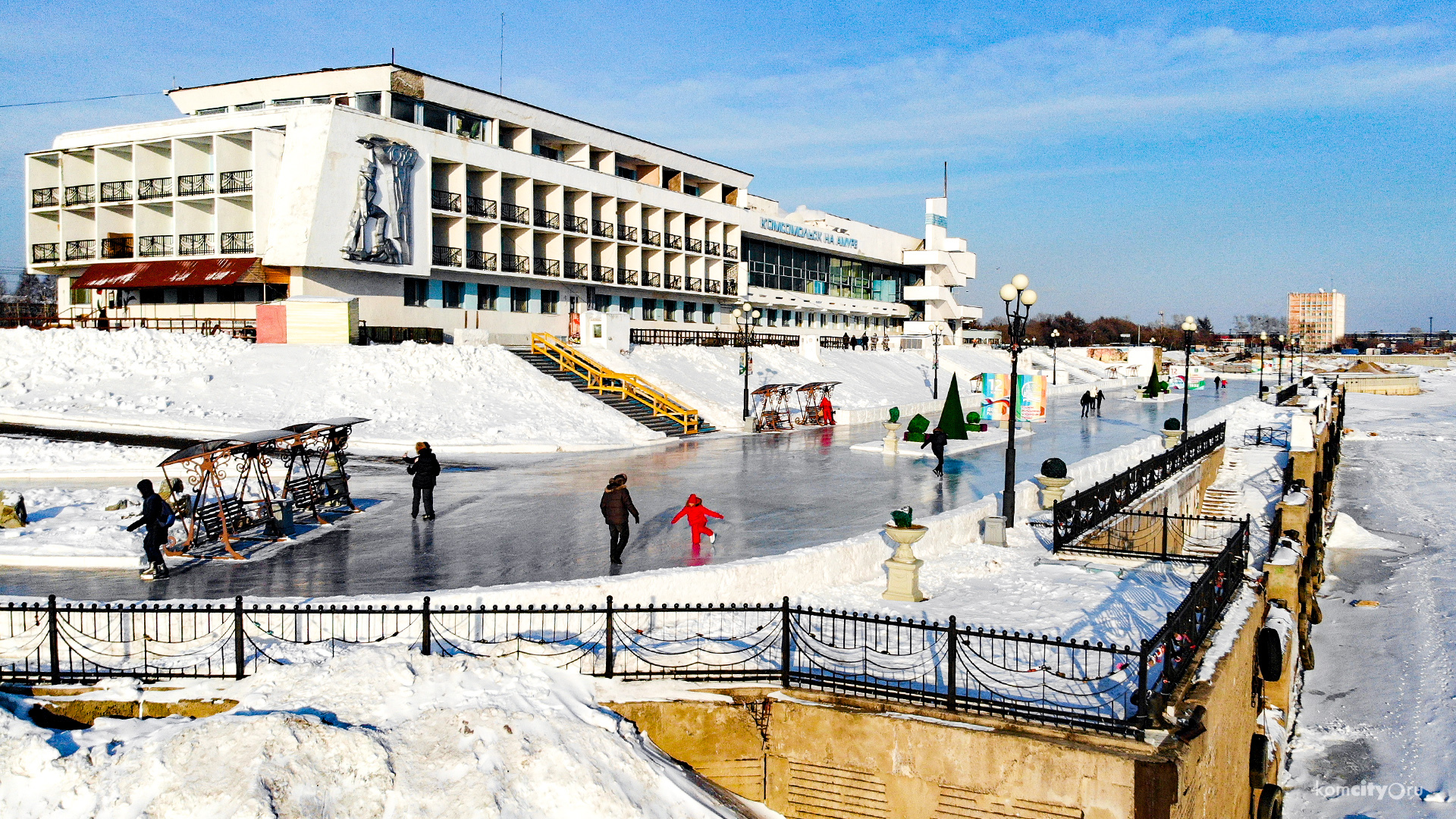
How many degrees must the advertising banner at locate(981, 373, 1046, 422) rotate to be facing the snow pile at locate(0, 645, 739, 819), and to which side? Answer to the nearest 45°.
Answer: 0° — it already faces it

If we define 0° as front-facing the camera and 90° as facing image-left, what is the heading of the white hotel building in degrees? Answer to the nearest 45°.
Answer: approximately 315°

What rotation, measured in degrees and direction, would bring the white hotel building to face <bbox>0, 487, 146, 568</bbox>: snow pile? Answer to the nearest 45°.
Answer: approximately 45° to its right

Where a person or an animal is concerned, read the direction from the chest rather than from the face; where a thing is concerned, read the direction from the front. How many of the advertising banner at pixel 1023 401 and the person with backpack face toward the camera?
1

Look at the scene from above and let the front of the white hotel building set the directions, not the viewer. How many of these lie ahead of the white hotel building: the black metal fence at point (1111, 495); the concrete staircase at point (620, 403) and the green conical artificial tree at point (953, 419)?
3
